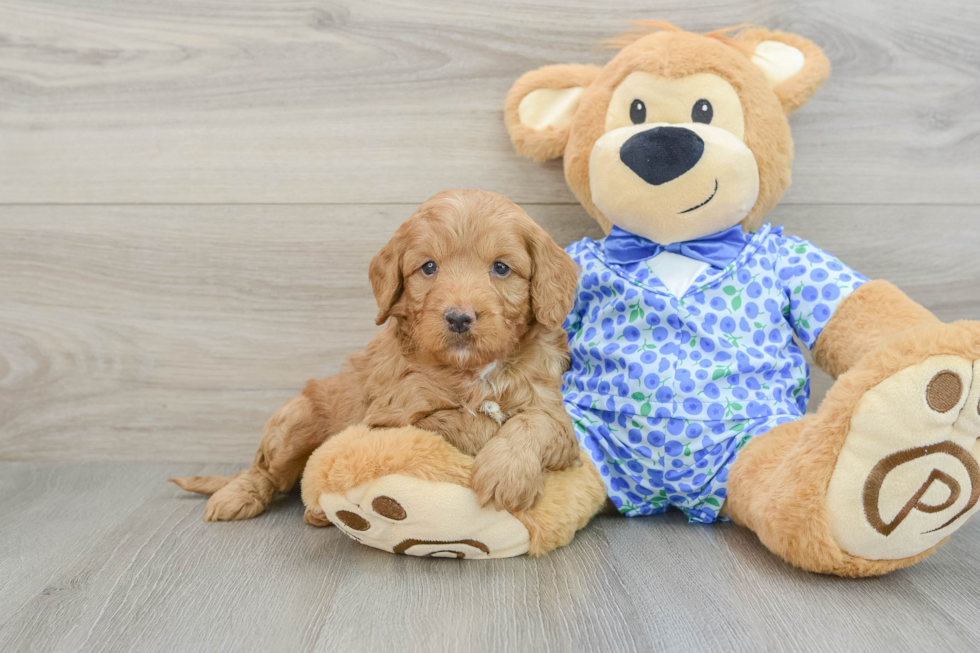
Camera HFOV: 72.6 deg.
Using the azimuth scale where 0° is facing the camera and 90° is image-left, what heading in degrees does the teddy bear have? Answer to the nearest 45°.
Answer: approximately 0°

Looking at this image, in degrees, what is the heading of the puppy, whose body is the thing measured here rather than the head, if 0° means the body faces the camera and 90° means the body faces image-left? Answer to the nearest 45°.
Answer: approximately 315°
